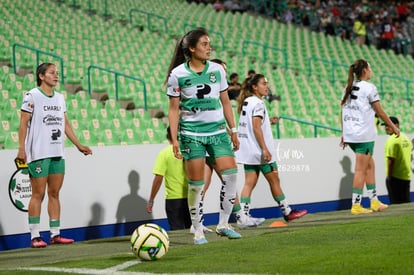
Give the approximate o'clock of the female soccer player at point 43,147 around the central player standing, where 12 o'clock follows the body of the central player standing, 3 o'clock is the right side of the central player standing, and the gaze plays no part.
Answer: The female soccer player is roughly at 4 o'clock from the central player standing.

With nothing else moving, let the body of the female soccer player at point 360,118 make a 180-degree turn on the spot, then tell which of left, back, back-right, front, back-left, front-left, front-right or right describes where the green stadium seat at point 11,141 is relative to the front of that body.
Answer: front-right

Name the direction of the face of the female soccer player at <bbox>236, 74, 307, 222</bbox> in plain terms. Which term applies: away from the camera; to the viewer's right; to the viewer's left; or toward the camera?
to the viewer's right

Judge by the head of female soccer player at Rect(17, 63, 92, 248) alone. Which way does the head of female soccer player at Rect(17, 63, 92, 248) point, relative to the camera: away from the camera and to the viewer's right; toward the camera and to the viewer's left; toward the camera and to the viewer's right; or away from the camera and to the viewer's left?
toward the camera and to the viewer's right

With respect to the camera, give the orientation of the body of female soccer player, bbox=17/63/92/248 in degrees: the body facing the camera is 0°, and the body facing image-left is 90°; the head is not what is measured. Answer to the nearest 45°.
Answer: approximately 315°

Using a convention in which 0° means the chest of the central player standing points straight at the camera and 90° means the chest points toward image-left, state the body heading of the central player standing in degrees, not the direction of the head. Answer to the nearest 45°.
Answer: approximately 0°

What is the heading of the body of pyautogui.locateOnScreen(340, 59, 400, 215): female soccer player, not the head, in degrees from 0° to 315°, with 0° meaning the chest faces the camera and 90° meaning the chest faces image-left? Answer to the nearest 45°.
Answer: approximately 225°

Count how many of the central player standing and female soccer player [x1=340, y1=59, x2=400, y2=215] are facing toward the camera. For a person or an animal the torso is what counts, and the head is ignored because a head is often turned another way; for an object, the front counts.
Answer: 1
